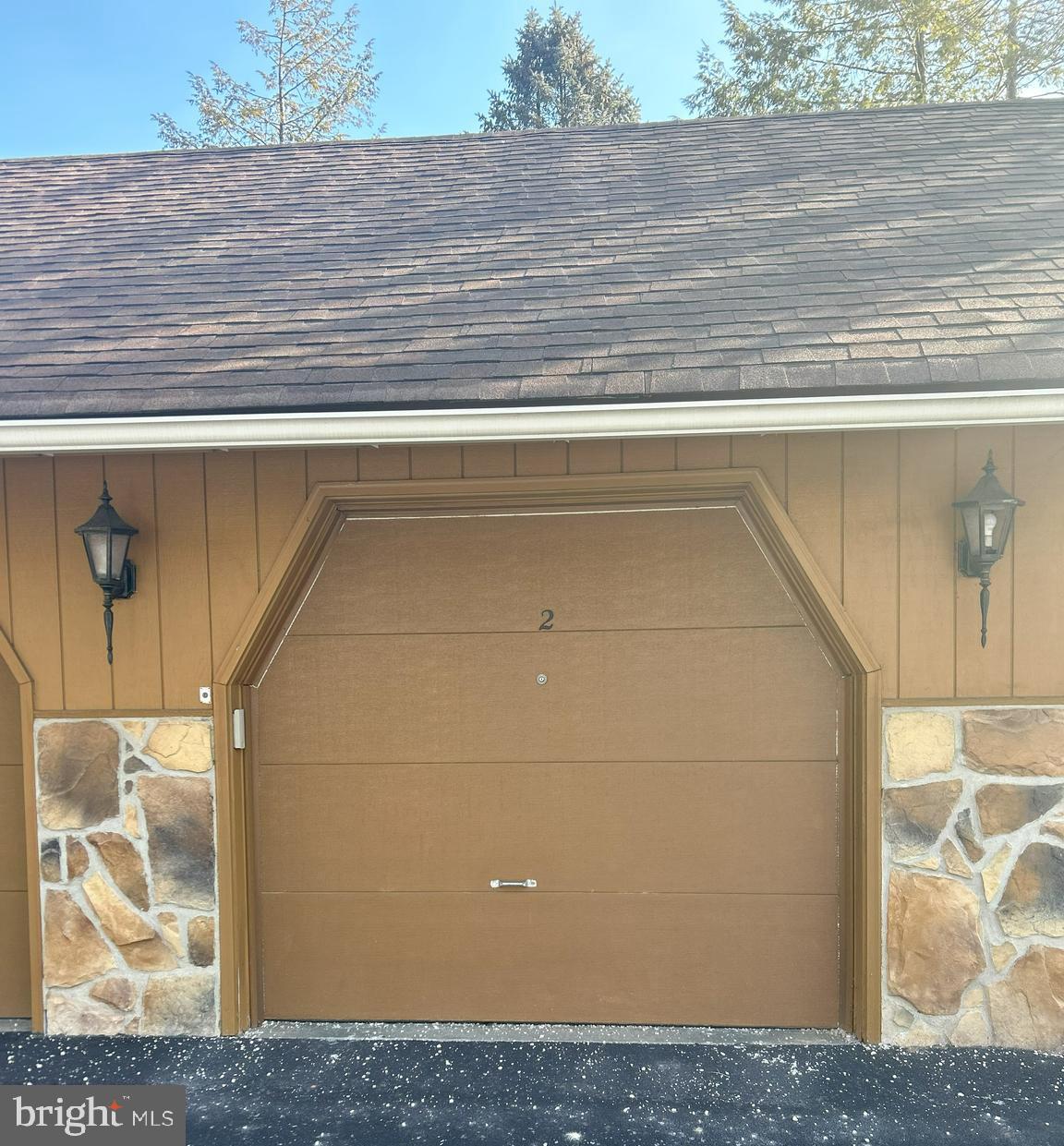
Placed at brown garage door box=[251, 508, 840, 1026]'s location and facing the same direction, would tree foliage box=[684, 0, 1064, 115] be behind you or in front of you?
behind

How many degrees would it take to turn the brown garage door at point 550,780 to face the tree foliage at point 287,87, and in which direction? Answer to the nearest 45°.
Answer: approximately 180°

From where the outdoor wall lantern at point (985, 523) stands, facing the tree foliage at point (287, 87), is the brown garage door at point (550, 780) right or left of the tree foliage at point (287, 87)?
left

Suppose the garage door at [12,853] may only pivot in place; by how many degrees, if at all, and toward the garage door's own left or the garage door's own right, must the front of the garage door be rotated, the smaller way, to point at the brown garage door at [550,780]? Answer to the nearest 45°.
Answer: approximately 45° to the garage door's own left

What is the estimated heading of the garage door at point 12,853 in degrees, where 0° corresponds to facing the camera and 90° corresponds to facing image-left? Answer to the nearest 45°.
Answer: approximately 0°

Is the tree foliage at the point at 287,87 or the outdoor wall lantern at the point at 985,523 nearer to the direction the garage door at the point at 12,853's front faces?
the outdoor wall lantern

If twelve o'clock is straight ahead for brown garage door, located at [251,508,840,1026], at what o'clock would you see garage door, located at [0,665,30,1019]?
The garage door is roughly at 3 o'clock from the brown garage door.
